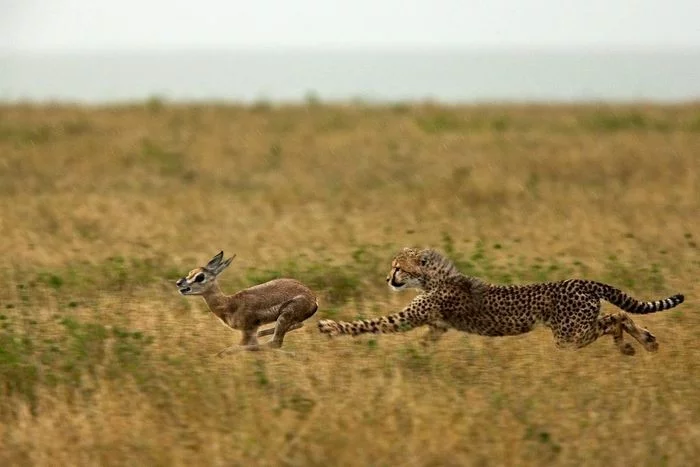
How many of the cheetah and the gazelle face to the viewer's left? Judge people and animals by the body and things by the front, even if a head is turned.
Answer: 2

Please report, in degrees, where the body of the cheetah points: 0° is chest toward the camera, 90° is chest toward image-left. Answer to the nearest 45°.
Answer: approximately 90°

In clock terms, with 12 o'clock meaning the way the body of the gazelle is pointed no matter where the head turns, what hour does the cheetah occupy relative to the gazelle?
The cheetah is roughly at 6 o'clock from the gazelle.

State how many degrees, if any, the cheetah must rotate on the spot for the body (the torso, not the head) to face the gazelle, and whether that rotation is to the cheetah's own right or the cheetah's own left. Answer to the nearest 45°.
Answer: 0° — it already faces it

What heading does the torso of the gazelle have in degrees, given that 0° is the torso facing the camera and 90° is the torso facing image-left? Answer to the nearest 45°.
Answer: approximately 90°
